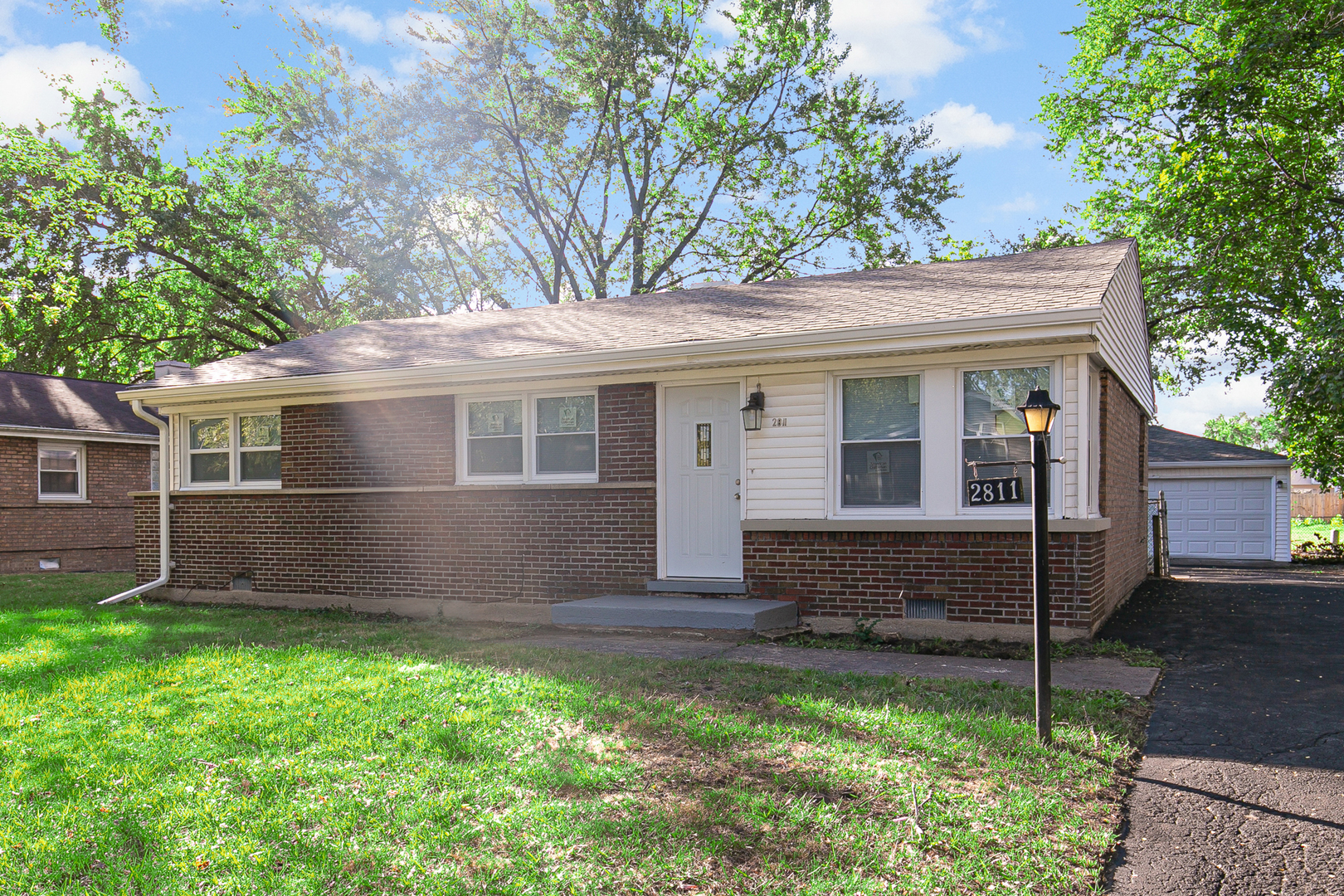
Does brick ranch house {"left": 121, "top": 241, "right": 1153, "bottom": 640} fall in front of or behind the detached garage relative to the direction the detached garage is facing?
in front

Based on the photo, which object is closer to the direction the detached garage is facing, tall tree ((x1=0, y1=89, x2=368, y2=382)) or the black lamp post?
the black lamp post

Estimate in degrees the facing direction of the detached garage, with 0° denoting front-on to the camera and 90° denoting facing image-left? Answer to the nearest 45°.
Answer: approximately 0°

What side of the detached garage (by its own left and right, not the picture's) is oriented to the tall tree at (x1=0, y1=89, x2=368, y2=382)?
right

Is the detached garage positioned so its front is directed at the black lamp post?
yes

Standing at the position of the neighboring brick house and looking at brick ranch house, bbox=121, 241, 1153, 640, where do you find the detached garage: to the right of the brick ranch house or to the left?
left

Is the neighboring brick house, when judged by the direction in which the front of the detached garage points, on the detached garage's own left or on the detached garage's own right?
on the detached garage's own right

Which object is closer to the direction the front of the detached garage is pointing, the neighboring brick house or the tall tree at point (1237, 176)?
the tall tree
